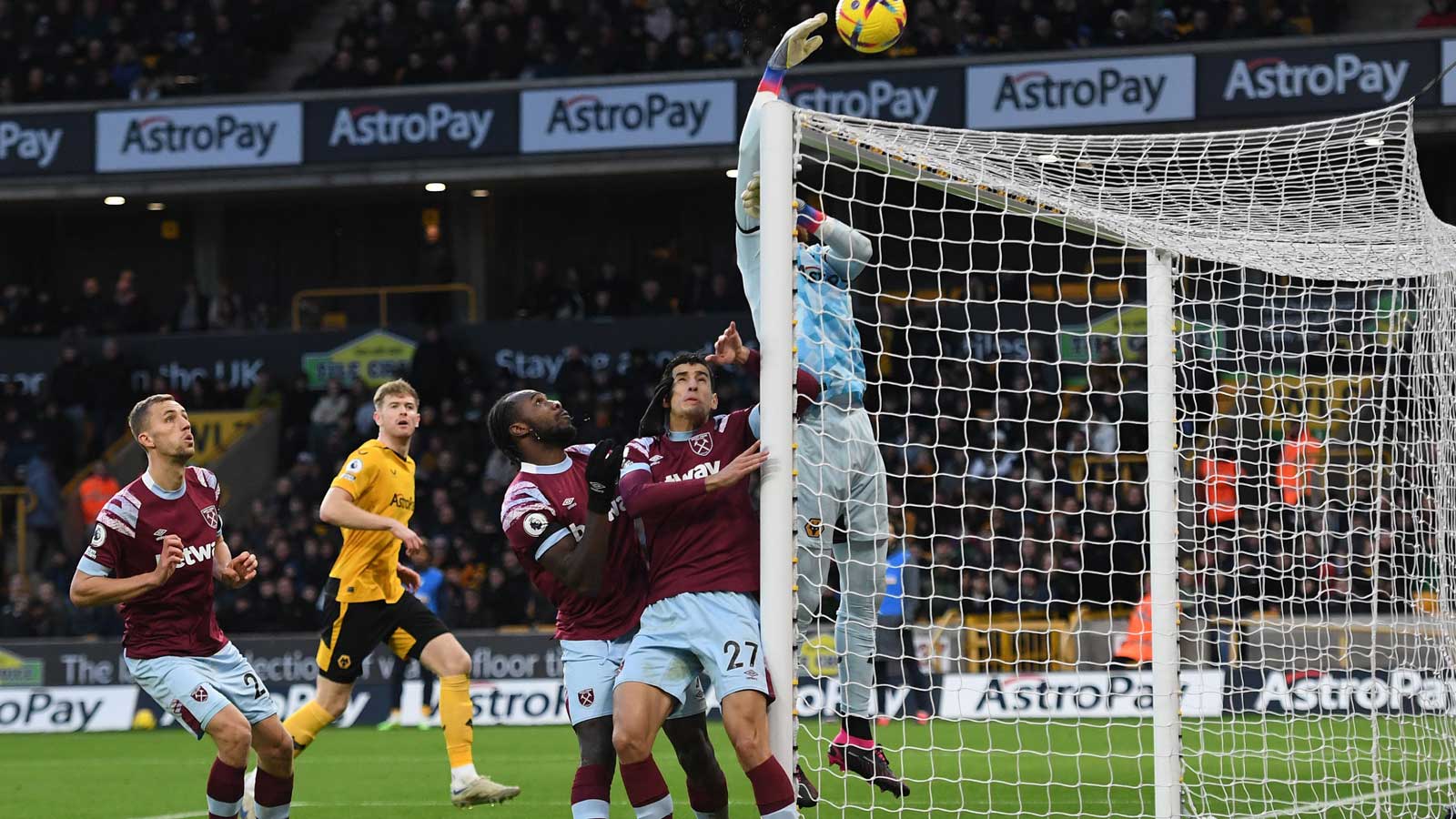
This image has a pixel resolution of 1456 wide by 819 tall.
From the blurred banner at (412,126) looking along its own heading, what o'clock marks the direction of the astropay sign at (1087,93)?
The astropay sign is roughly at 10 o'clock from the blurred banner.

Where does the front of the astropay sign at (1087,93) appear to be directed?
toward the camera

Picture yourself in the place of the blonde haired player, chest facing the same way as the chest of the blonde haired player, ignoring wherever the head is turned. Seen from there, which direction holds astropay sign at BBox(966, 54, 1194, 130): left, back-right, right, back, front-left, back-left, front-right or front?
left

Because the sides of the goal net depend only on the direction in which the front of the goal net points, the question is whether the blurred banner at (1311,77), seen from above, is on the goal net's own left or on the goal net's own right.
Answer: on the goal net's own right

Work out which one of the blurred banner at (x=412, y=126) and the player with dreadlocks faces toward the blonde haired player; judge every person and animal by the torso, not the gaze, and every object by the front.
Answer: the blurred banner

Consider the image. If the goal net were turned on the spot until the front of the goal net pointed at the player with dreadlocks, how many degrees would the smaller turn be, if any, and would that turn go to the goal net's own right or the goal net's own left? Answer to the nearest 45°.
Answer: approximately 45° to the goal net's own left

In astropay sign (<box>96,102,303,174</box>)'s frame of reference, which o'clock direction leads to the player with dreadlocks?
The player with dreadlocks is roughly at 12 o'clock from the astropay sign.

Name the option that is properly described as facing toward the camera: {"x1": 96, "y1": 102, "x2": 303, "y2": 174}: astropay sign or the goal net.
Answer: the astropay sign

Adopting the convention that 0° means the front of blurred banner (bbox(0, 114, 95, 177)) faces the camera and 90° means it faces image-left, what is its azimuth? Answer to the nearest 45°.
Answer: approximately 0°

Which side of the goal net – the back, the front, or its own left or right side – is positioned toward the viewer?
left

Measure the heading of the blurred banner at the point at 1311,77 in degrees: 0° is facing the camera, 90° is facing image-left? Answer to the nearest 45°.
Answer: approximately 0°

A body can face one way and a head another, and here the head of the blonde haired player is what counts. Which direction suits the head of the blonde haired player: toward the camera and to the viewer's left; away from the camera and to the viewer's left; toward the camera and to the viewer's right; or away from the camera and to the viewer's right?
toward the camera and to the viewer's right

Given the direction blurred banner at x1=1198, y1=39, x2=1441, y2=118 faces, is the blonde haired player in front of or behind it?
in front

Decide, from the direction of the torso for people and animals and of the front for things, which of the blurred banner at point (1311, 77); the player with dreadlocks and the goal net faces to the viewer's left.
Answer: the goal net

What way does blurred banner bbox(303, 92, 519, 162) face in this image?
toward the camera
